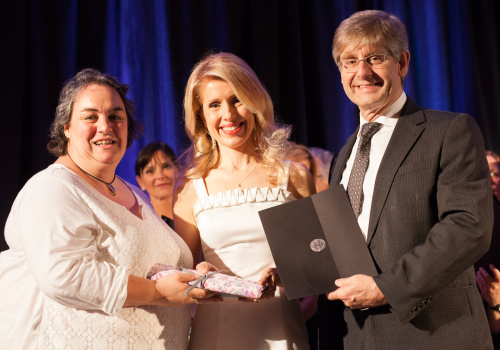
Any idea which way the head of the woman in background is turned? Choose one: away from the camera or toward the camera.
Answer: toward the camera

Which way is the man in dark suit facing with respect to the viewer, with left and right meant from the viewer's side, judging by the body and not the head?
facing the viewer and to the left of the viewer

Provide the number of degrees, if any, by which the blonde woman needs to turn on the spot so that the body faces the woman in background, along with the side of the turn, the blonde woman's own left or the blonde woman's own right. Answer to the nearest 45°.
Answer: approximately 180°

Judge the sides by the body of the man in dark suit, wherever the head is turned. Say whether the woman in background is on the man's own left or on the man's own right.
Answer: on the man's own right

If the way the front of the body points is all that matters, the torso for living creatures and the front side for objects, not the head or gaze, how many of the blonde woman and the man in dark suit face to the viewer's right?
0

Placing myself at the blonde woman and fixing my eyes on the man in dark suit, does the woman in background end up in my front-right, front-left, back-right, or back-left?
back-left

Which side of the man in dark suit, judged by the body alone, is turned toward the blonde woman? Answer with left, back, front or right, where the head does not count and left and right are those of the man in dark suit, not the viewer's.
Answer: right

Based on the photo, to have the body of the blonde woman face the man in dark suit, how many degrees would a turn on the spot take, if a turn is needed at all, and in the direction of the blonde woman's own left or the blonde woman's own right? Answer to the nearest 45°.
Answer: approximately 45° to the blonde woman's own left

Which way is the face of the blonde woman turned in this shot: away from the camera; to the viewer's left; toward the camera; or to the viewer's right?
toward the camera

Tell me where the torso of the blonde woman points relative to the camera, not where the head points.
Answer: toward the camera
